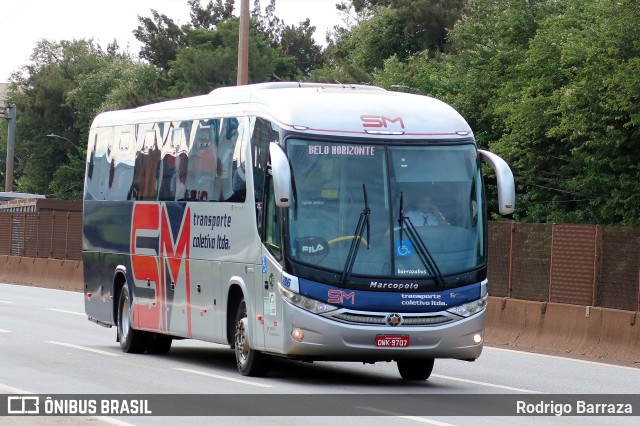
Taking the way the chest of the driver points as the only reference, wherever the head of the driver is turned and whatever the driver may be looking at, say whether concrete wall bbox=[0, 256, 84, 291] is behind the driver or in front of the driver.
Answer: behind

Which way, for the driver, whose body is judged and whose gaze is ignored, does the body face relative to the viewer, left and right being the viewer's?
facing the viewer
